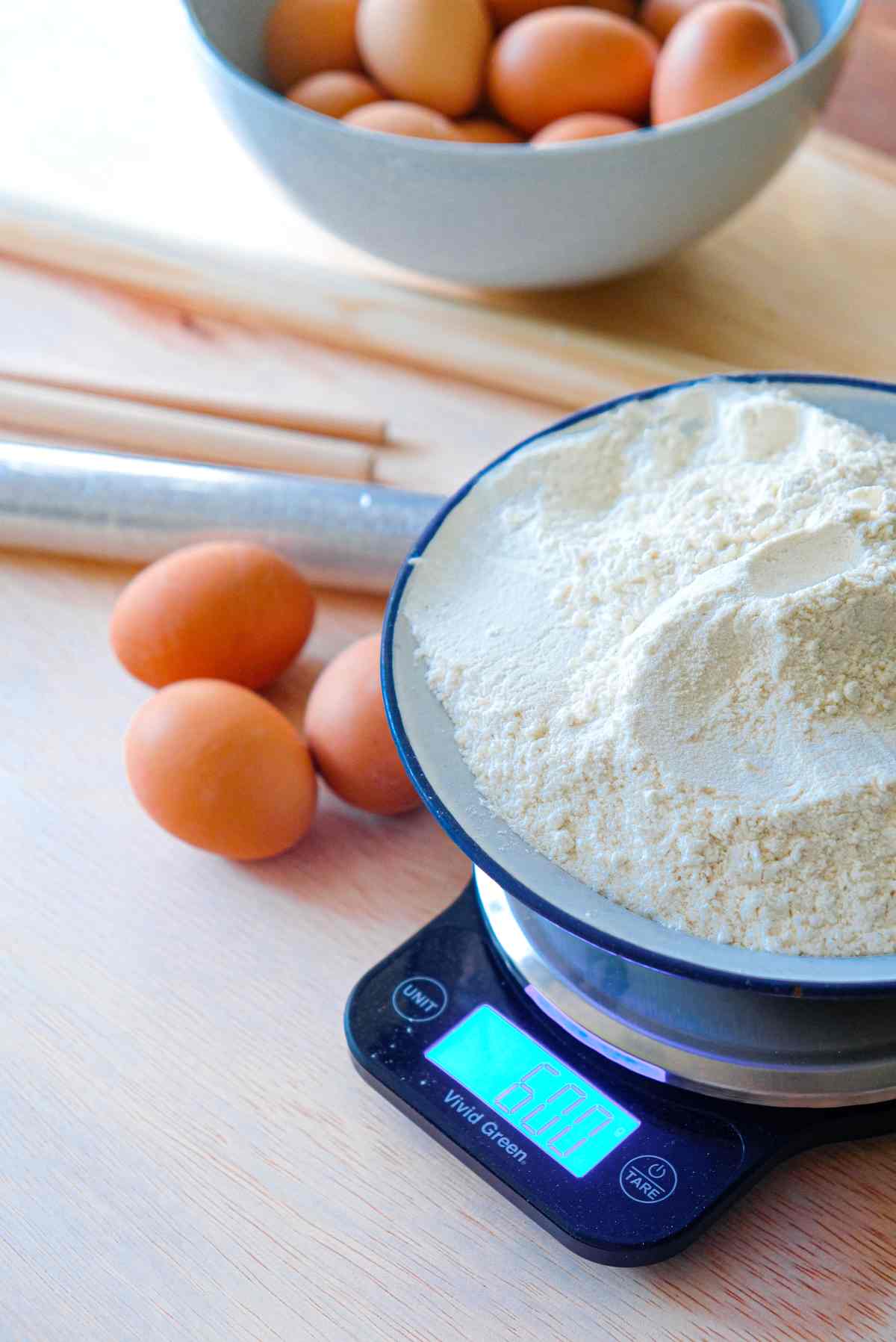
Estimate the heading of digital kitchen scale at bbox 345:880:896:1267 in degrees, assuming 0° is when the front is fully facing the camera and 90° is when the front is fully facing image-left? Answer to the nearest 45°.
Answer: approximately 45°

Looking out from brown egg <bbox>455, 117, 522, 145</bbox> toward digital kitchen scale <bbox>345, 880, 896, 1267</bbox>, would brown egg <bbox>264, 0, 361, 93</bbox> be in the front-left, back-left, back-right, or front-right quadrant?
back-right

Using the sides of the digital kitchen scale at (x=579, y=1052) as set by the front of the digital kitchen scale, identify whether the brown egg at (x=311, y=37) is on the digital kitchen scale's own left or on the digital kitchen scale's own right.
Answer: on the digital kitchen scale's own right

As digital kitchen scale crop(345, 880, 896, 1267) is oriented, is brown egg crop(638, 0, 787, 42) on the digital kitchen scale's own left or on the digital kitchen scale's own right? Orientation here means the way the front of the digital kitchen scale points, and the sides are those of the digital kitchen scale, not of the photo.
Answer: on the digital kitchen scale's own right

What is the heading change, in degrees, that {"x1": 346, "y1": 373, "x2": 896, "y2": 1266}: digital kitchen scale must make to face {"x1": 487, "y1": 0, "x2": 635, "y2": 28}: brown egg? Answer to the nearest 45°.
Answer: approximately 135° to its right

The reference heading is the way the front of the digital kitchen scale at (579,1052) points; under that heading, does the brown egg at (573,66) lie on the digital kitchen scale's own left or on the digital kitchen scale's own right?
on the digital kitchen scale's own right

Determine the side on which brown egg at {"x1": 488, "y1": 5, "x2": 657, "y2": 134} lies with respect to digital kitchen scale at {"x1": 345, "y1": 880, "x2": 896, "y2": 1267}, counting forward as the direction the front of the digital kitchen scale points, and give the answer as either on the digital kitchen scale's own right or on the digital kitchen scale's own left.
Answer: on the digital kitchen scale's own right
